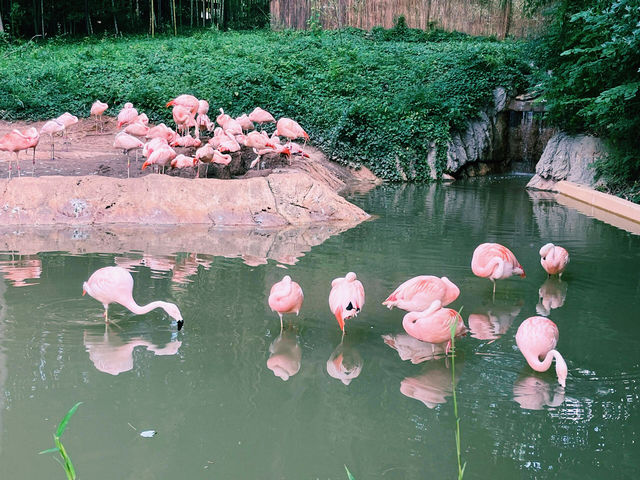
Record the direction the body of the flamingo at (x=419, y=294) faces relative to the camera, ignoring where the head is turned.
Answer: to the viewer's right

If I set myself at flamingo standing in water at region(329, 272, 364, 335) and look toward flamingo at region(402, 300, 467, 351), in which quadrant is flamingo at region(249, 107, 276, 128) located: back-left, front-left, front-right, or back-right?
back-left

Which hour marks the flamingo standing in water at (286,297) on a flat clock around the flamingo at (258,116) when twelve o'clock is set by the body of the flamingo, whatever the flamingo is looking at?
The flamingo standing in water is roughly at 9 o'clock from the flamingo.

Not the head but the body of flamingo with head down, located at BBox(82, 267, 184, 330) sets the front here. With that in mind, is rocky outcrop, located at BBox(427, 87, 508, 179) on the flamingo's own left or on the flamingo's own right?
on the flamingo's own left

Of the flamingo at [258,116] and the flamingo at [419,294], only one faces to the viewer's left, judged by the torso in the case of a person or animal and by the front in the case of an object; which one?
the flamingo at [258,116]

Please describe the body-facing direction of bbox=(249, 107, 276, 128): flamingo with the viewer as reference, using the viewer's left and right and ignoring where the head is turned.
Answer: facing to the left of the viewer

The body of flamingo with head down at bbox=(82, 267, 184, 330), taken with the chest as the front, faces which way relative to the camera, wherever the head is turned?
to the viewer's right

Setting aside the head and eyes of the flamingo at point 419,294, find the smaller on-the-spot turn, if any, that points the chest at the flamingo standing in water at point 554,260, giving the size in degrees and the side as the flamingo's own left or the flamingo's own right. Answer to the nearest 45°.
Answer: approximately 45° to the flamingo's own left
